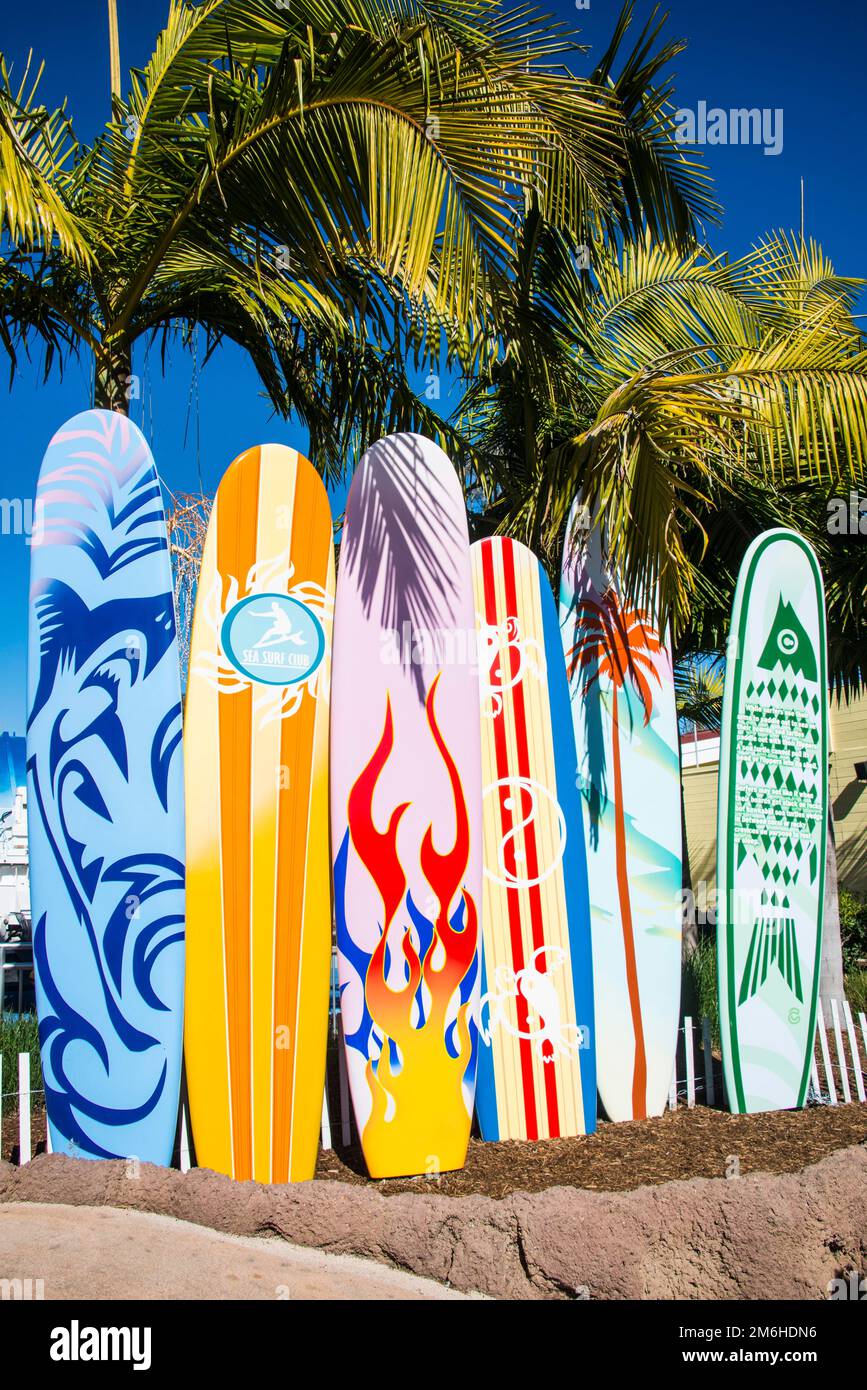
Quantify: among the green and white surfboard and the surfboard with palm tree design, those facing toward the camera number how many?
2

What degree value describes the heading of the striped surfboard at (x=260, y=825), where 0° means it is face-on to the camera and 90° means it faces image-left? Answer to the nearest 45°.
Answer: approximately 0°

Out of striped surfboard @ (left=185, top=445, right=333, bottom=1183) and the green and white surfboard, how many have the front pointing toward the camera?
2

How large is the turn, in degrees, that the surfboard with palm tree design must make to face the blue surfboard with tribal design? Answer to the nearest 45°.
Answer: approximately 45° to its right
